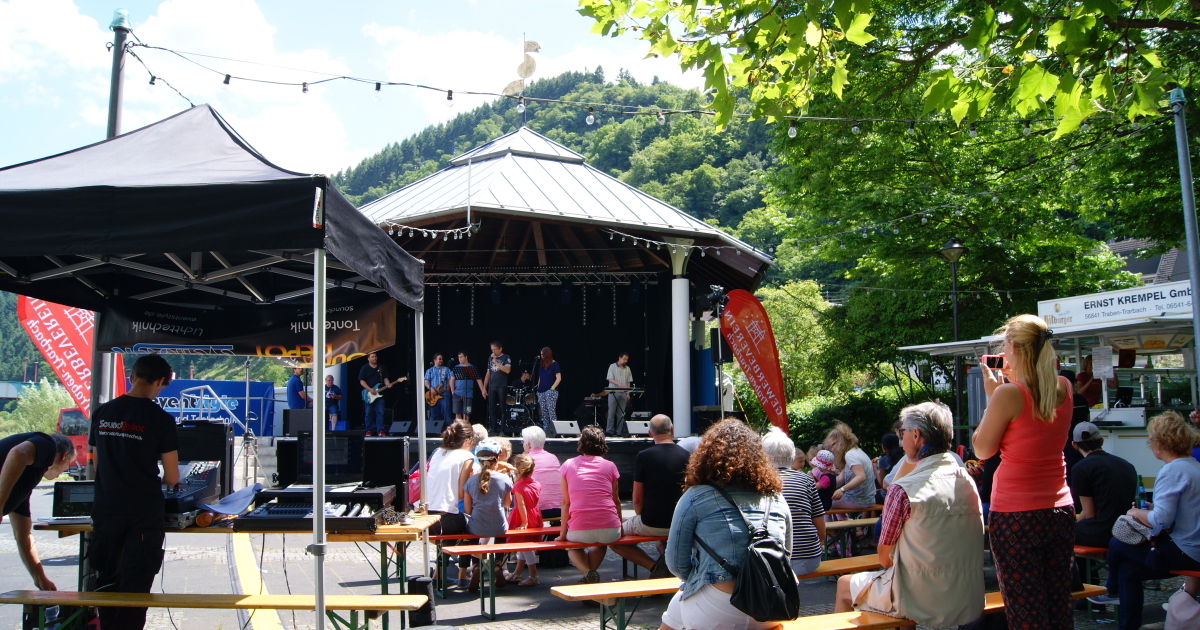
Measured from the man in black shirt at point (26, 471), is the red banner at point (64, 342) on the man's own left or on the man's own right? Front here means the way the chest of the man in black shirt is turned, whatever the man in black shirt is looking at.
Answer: on the man's own left

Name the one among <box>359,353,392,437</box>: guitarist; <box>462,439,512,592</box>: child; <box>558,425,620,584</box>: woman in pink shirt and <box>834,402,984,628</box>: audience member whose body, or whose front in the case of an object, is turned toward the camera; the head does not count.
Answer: the guitarist

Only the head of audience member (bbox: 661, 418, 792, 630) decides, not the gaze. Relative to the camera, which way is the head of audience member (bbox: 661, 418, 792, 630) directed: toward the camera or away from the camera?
away from the camera

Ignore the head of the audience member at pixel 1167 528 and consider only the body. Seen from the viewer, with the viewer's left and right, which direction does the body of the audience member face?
facing to the left of the viewer

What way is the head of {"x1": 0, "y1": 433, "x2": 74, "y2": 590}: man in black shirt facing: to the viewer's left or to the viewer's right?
to the viewer's right

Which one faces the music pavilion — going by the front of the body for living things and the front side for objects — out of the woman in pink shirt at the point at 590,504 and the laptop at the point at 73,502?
the woman in pink shirt

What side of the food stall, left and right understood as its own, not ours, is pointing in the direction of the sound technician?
front

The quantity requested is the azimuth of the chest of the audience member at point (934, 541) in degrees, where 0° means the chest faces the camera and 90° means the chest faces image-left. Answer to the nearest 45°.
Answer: approximately 135°

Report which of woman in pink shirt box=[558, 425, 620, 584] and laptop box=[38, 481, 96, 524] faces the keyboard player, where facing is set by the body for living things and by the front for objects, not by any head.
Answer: the woman in pink shirt

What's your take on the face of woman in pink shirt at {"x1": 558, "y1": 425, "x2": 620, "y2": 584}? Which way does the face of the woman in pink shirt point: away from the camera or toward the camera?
away from the camera

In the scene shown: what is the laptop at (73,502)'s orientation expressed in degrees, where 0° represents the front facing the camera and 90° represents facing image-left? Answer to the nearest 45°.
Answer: approximately 45°

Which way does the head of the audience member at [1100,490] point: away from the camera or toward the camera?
away from the camera

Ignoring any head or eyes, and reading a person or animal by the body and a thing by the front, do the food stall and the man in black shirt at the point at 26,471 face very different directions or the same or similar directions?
very different directions

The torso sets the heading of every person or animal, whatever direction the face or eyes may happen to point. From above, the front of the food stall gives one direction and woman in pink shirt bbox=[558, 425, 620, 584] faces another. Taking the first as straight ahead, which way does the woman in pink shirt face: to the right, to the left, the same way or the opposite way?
to the right

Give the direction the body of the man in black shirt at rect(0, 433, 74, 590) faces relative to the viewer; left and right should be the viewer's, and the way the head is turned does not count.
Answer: facing to the right of the viewer

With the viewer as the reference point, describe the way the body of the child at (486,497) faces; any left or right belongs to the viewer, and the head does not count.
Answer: facing away from the viewer
